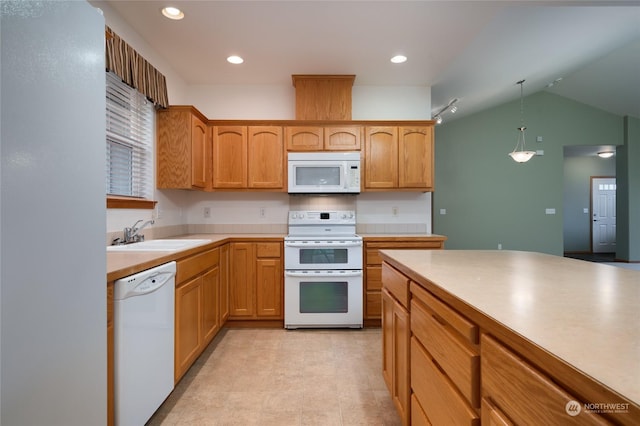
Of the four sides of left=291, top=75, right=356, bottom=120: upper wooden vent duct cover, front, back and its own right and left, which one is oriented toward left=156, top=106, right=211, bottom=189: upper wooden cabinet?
right

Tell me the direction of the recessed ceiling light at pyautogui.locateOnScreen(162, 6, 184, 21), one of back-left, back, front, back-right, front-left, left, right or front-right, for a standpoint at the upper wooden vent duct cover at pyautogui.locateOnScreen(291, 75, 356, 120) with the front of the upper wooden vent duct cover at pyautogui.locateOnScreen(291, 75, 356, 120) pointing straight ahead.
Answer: front-right

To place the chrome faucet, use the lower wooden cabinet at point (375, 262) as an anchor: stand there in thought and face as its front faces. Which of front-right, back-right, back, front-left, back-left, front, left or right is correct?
front-right

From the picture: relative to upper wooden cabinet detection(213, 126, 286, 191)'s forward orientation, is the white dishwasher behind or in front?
in front

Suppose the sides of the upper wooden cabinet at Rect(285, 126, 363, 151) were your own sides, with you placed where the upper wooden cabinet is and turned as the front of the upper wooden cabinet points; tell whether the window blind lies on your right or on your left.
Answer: on your right

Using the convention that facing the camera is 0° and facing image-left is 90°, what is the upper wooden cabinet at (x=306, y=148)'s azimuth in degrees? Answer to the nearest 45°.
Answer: approximately 0°

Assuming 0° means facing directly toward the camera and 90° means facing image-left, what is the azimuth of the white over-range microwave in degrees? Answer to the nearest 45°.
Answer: approximately 0°

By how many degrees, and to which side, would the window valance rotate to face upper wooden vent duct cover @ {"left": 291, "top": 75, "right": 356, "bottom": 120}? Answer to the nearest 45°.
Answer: approximately 45° to its left

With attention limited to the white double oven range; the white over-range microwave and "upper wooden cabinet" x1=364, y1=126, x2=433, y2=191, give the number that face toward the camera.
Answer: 3
